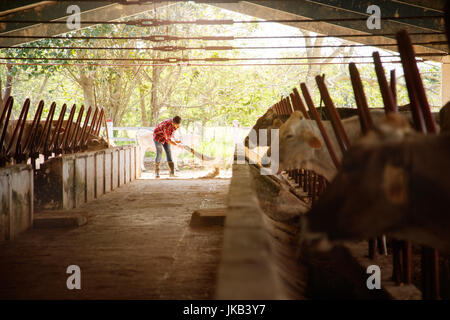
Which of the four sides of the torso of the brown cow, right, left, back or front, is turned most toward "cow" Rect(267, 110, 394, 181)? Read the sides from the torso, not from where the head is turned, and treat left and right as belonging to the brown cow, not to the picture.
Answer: right

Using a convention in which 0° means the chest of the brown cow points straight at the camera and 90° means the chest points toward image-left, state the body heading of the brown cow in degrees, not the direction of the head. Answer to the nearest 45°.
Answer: approximately 90°

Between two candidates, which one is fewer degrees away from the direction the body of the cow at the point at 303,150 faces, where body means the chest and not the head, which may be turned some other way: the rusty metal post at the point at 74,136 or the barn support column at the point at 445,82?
the rusty metal post

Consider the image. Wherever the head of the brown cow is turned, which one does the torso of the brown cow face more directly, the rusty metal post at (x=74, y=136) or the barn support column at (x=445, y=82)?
the rusty metal post

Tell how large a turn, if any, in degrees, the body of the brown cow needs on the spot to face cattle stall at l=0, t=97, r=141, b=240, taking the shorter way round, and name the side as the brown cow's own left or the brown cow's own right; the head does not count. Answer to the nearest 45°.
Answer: approximately 45° to the brown cow's own right

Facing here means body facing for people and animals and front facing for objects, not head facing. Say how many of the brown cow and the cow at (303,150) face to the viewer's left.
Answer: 2

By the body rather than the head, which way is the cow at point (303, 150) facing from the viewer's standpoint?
to the viewer's left
